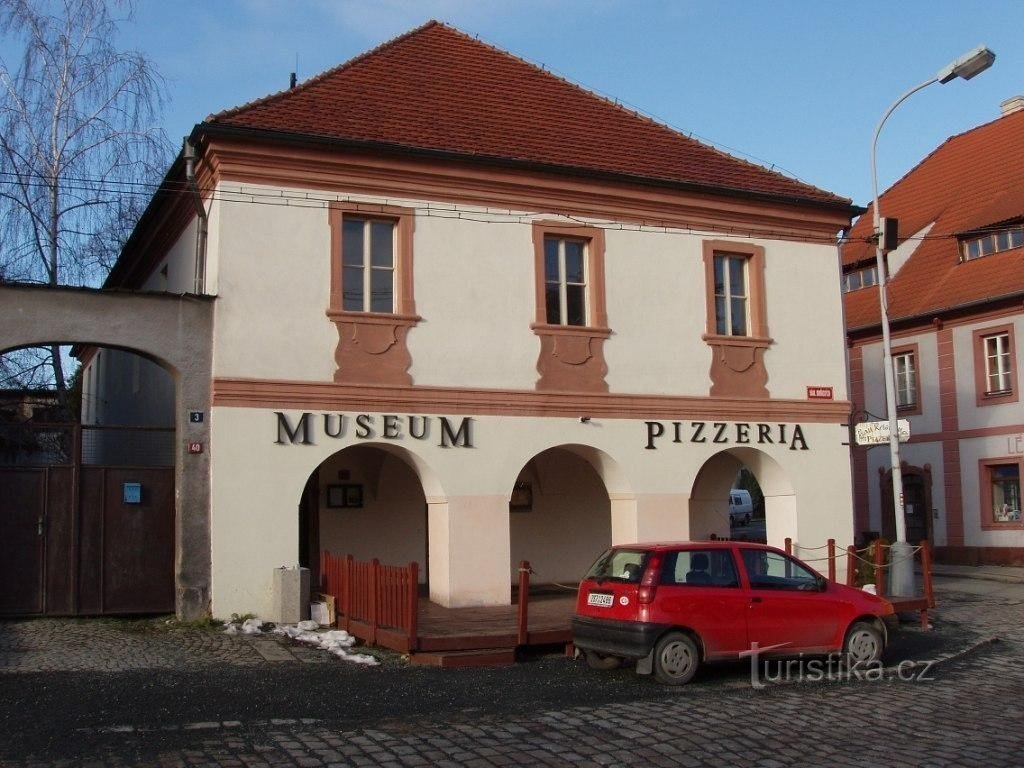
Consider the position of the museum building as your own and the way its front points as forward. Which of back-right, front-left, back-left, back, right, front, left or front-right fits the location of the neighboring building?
left

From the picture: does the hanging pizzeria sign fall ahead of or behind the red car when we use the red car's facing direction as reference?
ahead

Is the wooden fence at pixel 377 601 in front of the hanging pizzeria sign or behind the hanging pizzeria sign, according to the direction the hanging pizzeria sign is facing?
in front

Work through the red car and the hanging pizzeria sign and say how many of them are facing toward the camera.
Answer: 1

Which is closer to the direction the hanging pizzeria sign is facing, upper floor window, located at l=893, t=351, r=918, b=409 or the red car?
the red car

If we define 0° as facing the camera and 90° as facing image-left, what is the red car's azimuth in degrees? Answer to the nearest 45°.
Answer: approximately 225°
